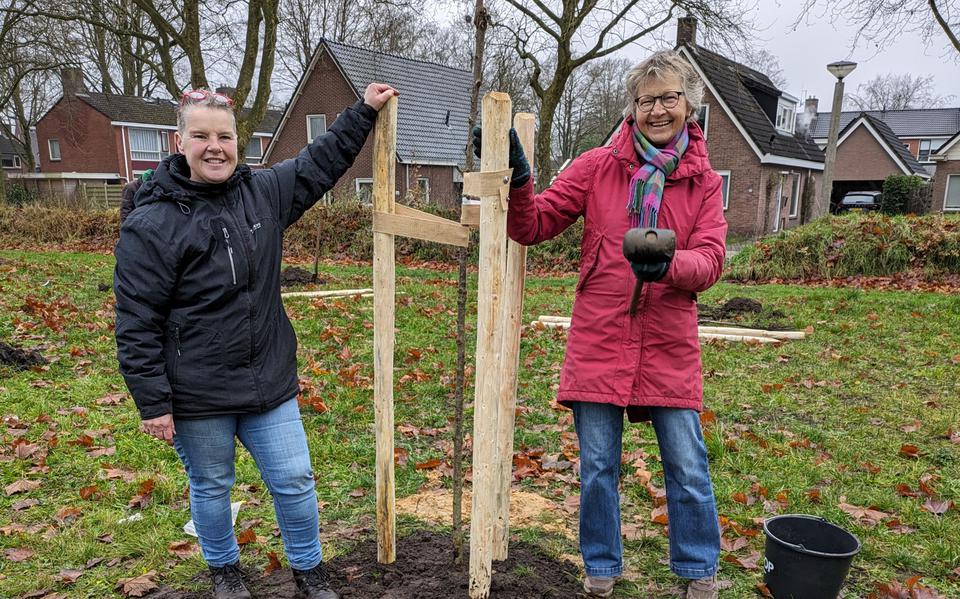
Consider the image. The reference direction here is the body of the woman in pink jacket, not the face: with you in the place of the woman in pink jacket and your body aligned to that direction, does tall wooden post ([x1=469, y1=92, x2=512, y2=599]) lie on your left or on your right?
on your right

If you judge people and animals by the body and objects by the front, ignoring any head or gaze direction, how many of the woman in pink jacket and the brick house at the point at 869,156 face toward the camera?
2

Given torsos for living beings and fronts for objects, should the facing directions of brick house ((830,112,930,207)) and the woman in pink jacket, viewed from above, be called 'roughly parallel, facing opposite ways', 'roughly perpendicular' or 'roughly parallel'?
roughly parallel

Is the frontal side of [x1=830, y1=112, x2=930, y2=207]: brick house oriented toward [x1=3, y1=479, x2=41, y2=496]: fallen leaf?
yes

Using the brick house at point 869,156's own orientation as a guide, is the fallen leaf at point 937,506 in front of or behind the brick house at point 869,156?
in front

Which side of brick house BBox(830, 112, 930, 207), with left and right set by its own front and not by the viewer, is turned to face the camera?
front

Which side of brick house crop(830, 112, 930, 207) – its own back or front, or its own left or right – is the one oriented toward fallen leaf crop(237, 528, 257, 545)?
front

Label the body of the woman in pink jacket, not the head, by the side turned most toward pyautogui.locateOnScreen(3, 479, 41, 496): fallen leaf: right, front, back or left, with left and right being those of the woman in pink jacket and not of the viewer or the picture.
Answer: right

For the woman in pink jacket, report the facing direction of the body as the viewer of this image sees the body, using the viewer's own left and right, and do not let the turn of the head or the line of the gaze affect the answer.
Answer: facing the viewer

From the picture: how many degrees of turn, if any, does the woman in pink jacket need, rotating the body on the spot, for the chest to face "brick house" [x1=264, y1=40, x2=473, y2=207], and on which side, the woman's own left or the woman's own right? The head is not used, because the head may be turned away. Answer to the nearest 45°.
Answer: approximately 180°

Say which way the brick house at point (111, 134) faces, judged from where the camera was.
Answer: facing the viewer and to the right of the viewer

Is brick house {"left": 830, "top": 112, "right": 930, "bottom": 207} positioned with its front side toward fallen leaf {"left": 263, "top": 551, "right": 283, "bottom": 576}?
yes

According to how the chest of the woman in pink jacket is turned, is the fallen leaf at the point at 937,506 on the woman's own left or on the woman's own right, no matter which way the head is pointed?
on the woman's own left

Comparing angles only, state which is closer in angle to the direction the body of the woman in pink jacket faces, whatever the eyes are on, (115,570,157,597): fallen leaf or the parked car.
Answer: the fallen leaf

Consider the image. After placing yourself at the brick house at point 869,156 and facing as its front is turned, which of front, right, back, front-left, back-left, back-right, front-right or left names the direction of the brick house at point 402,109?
front-right

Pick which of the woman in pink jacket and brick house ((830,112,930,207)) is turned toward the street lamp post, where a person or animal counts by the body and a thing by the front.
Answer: the brick house
